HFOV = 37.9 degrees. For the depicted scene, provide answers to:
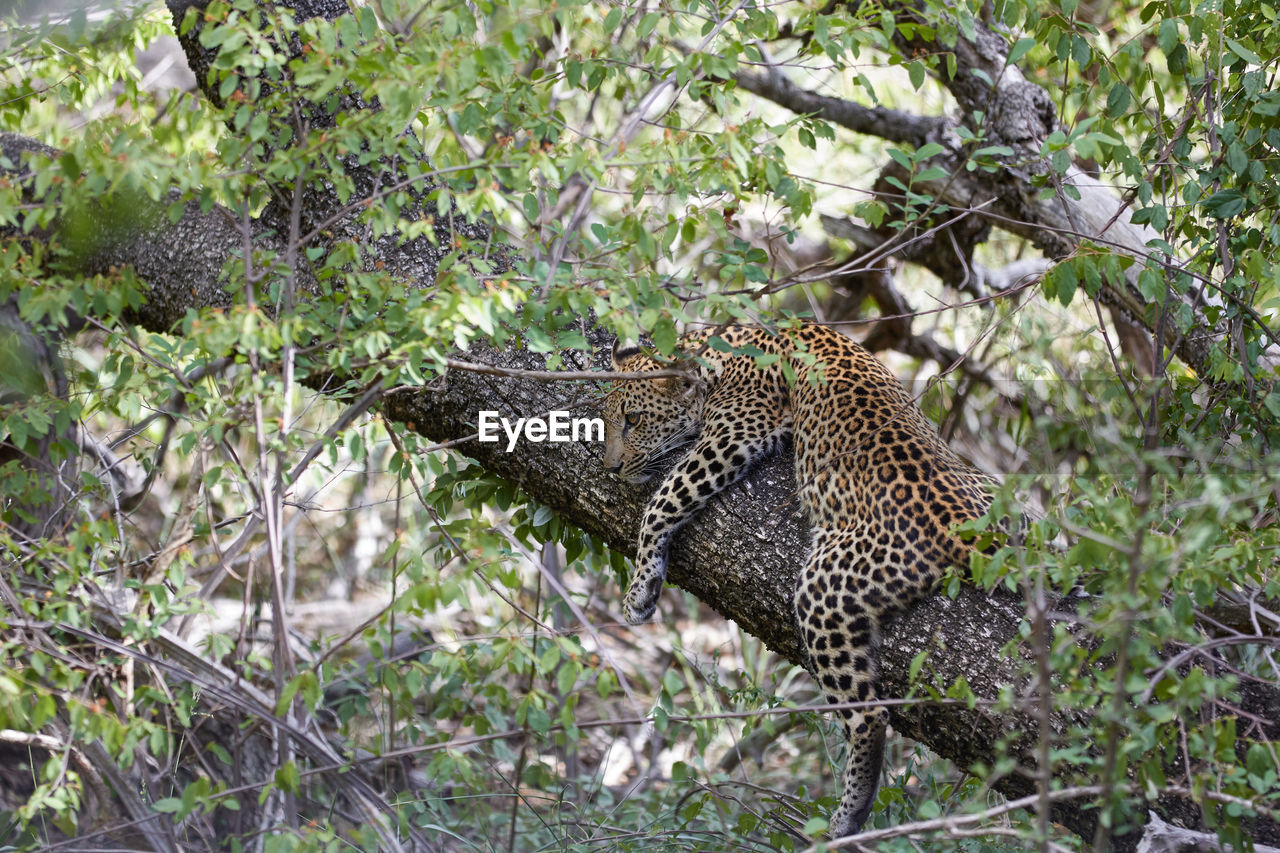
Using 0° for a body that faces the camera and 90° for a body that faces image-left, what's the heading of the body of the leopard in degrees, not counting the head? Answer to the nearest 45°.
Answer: approximately 90°

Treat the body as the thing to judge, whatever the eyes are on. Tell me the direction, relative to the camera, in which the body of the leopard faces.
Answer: to the viewer's left
